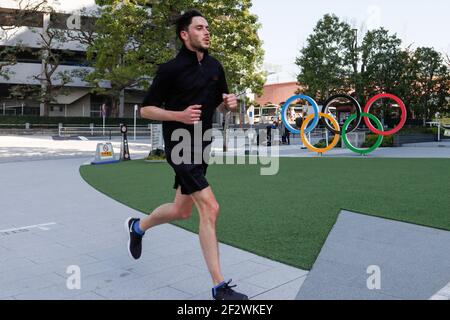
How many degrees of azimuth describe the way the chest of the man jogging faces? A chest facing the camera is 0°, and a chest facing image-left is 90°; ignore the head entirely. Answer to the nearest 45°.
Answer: approximately 315°

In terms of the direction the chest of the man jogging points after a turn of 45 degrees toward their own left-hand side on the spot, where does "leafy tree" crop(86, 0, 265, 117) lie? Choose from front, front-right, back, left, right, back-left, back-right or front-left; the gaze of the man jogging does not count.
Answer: left

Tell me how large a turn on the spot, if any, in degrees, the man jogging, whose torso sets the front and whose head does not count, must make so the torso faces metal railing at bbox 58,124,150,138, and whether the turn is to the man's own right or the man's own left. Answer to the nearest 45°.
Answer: approximately 135° to the man's own left

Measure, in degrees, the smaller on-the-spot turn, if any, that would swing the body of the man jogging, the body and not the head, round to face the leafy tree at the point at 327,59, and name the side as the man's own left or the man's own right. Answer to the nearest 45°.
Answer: approximately 135° to the man's own left

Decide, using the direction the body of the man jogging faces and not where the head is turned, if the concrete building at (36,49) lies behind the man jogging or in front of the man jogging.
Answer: behind
